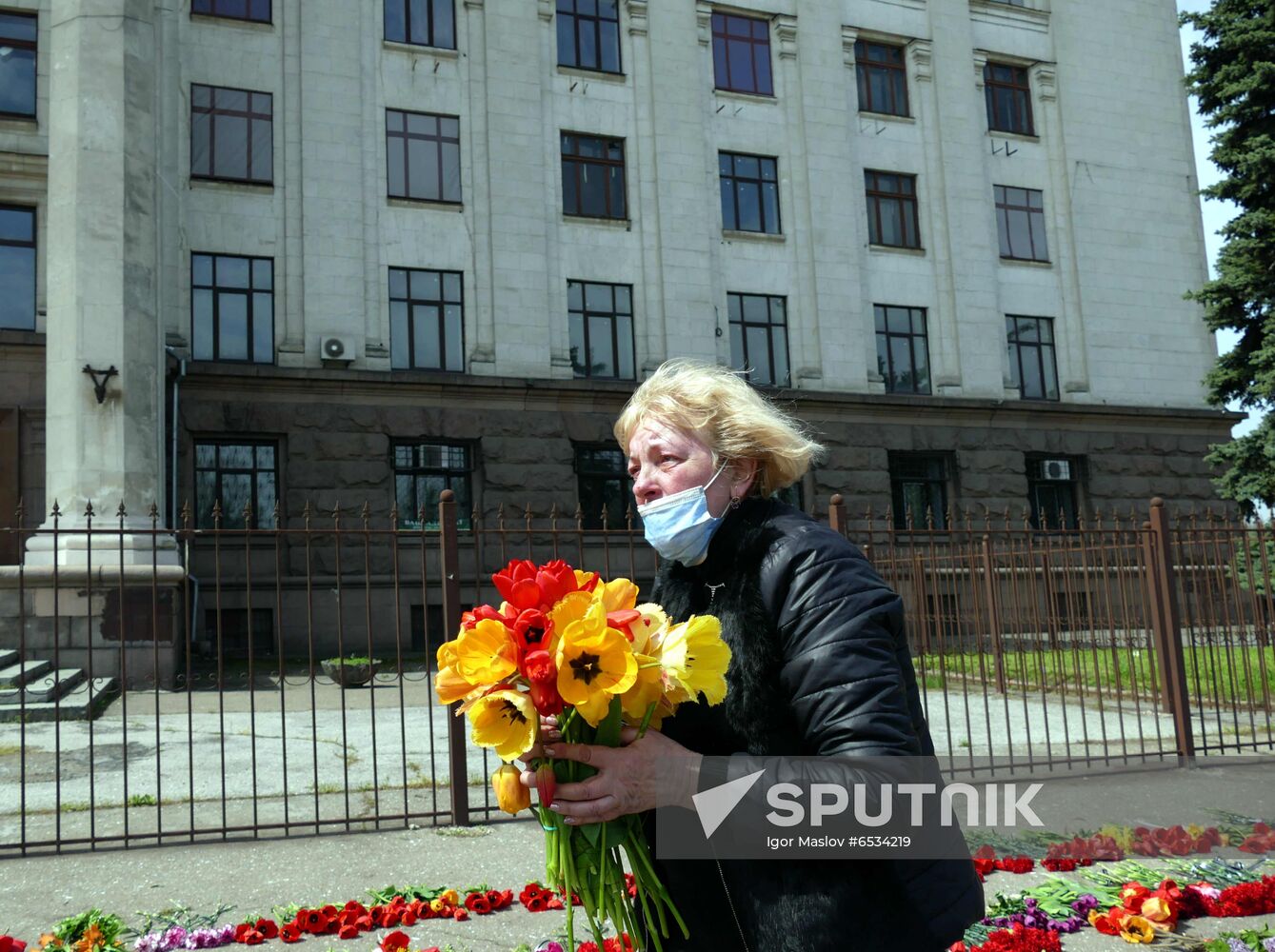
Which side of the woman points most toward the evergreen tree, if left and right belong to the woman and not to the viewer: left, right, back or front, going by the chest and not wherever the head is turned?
back

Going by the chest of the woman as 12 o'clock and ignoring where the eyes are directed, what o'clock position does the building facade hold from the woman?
The building facade is roughly at 4 o'clock from the woman.

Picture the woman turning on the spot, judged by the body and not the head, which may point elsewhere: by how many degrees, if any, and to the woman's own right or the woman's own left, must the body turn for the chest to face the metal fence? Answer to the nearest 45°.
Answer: approximately 90° to the woman's own right

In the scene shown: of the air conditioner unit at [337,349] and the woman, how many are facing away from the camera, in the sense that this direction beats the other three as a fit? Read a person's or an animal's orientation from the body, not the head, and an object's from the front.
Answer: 0

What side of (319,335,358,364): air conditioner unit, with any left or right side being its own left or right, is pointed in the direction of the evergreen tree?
left

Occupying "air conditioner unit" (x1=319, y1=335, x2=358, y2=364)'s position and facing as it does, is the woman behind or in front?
in front

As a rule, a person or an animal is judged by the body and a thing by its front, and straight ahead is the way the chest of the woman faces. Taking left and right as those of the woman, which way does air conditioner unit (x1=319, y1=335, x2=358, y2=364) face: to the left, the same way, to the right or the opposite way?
to the left

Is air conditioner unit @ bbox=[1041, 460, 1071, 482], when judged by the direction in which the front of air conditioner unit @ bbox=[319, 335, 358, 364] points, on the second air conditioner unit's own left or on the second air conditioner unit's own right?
on the second air conditioner unit's own left

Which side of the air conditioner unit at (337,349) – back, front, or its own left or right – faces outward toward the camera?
front

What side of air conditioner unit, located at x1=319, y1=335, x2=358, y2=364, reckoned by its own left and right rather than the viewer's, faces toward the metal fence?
front

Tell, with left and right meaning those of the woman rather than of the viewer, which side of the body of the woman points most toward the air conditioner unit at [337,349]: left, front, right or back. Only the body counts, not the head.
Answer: right

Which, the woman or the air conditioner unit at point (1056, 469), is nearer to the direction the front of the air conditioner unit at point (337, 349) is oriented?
the woman

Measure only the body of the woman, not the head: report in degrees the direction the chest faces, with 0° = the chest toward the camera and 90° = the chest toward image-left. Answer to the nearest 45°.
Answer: approximately 45°

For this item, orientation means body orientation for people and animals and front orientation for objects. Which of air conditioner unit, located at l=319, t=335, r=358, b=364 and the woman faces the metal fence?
the air conditioner unit
